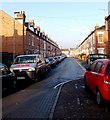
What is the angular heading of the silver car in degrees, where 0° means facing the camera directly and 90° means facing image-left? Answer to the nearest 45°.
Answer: approximately 45°

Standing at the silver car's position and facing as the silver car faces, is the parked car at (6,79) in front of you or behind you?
in front
